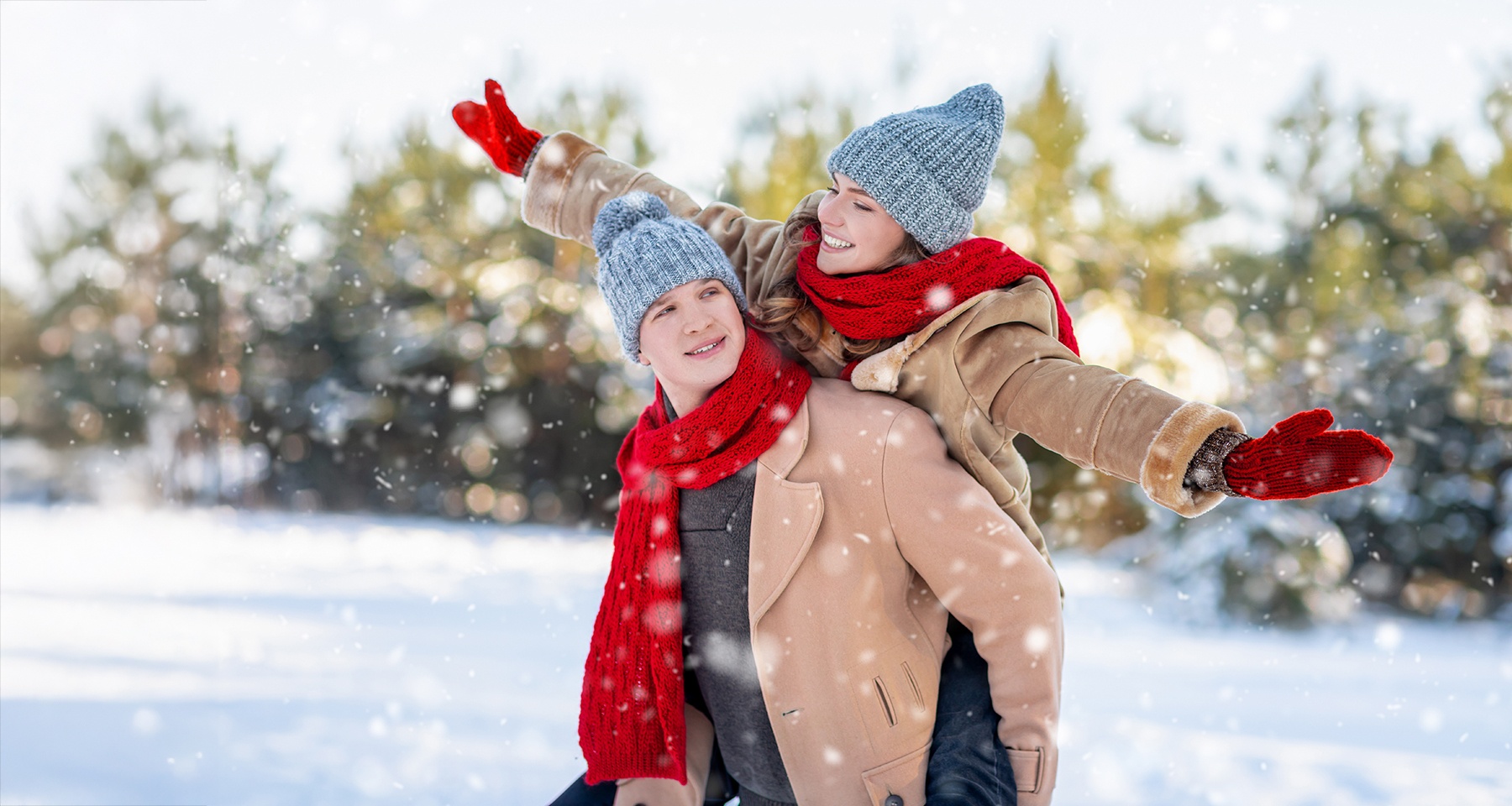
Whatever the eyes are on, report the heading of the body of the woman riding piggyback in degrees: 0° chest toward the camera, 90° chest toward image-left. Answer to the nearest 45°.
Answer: approximately 45°

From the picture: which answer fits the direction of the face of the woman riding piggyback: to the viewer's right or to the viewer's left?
to the viewer's left
